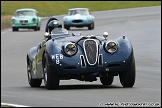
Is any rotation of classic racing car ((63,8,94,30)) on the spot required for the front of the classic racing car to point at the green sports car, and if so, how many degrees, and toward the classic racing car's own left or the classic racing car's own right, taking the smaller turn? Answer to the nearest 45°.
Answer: approximately 90° to the classic racing car's own right

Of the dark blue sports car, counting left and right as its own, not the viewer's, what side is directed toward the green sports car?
back

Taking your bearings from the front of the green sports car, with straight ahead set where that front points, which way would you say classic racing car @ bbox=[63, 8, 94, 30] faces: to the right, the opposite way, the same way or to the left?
the same way

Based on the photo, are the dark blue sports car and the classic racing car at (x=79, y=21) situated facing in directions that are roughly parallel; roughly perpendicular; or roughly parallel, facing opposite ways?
roughly parallel

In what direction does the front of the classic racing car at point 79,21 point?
toward the camera

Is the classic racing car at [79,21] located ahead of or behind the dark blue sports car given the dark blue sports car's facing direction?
behind

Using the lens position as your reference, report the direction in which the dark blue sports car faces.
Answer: facing the viewer

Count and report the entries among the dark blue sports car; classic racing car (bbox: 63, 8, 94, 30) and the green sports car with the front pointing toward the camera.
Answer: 3

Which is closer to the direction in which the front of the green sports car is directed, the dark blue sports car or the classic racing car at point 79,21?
the dark blue sports car

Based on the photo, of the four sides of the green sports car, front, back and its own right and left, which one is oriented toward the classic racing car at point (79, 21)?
left

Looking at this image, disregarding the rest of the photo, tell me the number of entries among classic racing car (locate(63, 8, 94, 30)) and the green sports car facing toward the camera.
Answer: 2

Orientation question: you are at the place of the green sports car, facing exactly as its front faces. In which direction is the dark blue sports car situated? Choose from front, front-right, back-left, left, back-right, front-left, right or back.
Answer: front

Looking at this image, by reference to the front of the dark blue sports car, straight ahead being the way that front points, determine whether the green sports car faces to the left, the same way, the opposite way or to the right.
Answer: the same way

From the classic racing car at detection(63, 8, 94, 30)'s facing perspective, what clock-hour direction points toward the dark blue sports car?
The dark blue sports car is roughly at 12 o'clock from the classic racing car.

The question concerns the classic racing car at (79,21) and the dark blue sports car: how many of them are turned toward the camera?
2

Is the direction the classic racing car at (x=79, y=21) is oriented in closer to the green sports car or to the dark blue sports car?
the dark blue sports car
